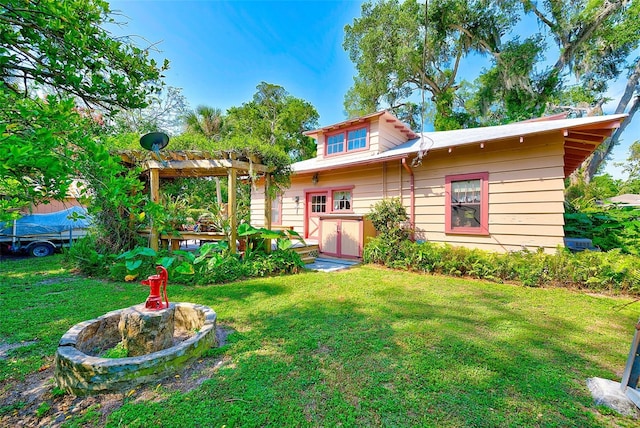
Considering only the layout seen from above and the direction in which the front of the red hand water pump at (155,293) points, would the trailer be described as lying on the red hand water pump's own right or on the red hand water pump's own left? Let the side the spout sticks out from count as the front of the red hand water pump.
on the red hand water pump's own right

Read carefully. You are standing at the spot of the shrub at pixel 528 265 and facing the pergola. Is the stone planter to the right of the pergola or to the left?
left

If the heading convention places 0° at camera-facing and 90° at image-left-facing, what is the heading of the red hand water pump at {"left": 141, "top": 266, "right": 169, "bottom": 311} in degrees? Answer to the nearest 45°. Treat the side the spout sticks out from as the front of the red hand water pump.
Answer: approximately 90°

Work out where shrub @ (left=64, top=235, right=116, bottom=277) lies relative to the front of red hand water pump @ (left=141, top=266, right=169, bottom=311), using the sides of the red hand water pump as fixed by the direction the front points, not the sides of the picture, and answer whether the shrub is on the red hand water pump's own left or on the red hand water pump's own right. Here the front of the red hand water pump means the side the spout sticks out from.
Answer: on the red hand water pump's own right

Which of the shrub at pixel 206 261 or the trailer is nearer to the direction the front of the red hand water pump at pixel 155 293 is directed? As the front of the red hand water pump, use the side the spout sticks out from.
the trailer
